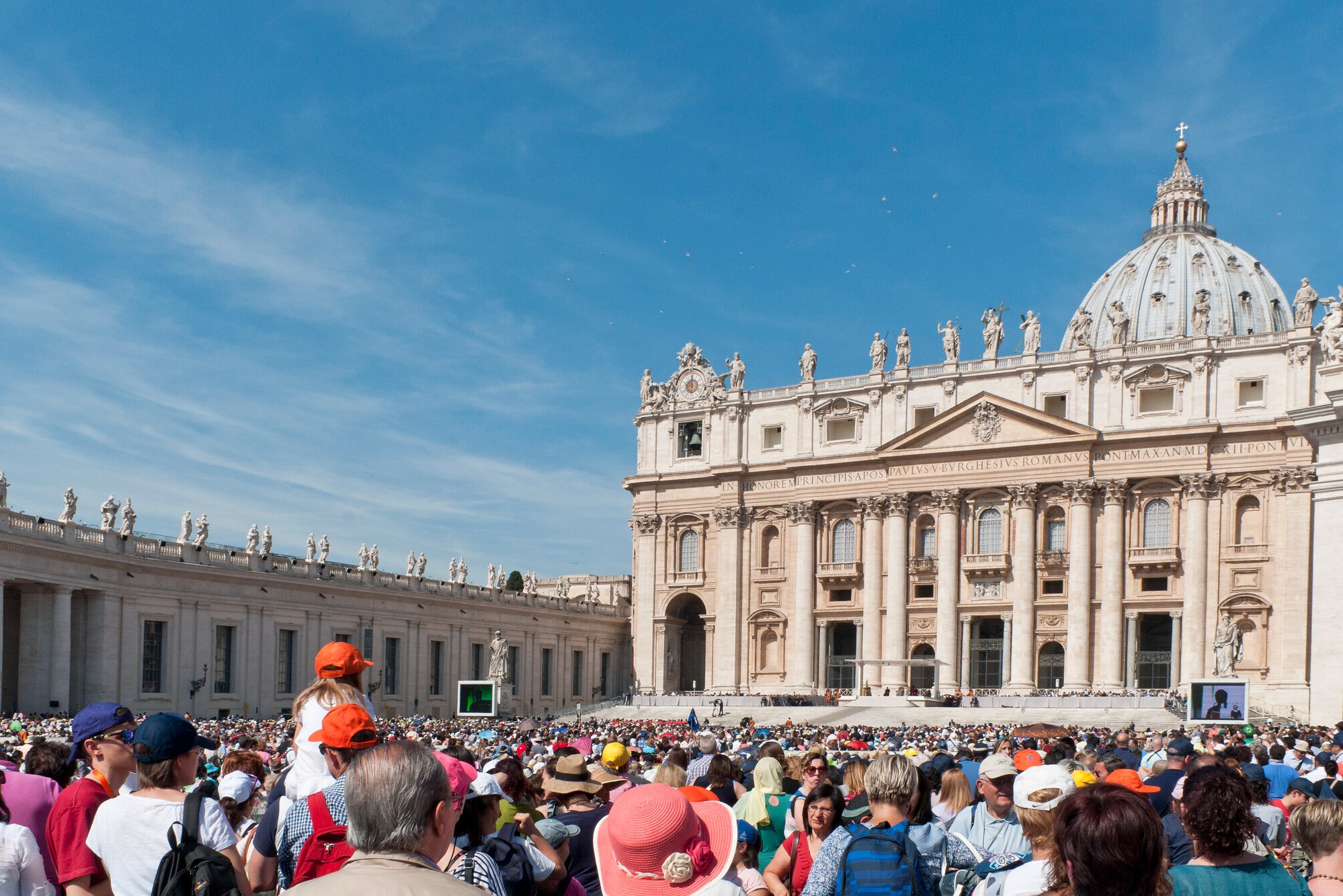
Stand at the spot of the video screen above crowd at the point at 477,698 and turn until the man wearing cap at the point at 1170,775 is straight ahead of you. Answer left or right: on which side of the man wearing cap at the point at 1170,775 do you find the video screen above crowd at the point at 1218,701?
left

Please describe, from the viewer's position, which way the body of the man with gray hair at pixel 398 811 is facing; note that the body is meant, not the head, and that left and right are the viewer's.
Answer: facing away from the viewer and to the right of the viewer

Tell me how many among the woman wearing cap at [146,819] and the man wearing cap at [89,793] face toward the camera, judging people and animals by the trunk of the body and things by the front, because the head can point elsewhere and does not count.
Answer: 0

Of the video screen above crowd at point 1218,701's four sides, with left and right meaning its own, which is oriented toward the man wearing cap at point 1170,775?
front

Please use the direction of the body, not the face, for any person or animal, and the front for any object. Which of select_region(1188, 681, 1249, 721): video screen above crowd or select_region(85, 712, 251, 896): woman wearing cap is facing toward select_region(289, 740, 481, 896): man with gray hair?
the video screen above crowd

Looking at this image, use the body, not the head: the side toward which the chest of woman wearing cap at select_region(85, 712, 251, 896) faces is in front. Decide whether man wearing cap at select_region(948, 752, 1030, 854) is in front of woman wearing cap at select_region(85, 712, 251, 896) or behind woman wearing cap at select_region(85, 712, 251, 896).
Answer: in front

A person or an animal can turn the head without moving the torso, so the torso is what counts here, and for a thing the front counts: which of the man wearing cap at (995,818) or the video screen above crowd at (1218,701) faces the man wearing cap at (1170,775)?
the video screen above crowd

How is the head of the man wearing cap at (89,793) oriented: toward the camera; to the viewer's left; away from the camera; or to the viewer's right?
to the viewer's right

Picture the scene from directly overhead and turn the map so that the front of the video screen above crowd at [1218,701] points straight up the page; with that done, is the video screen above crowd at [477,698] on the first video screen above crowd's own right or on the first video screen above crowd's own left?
on the first video screen above crowd's own right

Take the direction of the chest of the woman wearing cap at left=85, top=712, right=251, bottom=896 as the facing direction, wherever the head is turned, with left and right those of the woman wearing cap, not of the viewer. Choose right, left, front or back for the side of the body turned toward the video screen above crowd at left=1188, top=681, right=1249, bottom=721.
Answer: front

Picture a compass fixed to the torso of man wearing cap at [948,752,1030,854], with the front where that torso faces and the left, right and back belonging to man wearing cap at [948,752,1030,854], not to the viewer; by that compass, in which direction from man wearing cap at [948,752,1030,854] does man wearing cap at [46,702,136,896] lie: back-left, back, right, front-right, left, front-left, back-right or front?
right

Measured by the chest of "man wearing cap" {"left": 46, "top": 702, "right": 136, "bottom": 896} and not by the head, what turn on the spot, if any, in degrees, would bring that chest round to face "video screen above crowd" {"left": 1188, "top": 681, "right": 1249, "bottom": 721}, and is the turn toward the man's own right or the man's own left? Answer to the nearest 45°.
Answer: approximately 45° to the man's own left

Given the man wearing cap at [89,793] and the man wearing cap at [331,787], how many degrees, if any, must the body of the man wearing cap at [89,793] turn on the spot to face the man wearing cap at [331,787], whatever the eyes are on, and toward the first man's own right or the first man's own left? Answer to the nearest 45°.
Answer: approximately 45° to the first man's own right

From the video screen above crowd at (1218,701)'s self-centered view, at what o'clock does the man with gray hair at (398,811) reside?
The man with gray hair is roughly at 12 o'clock from the video screen above crowd.

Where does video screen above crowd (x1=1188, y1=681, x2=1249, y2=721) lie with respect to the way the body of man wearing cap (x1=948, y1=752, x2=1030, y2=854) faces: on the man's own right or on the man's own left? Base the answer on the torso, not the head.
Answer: on the man's own left
